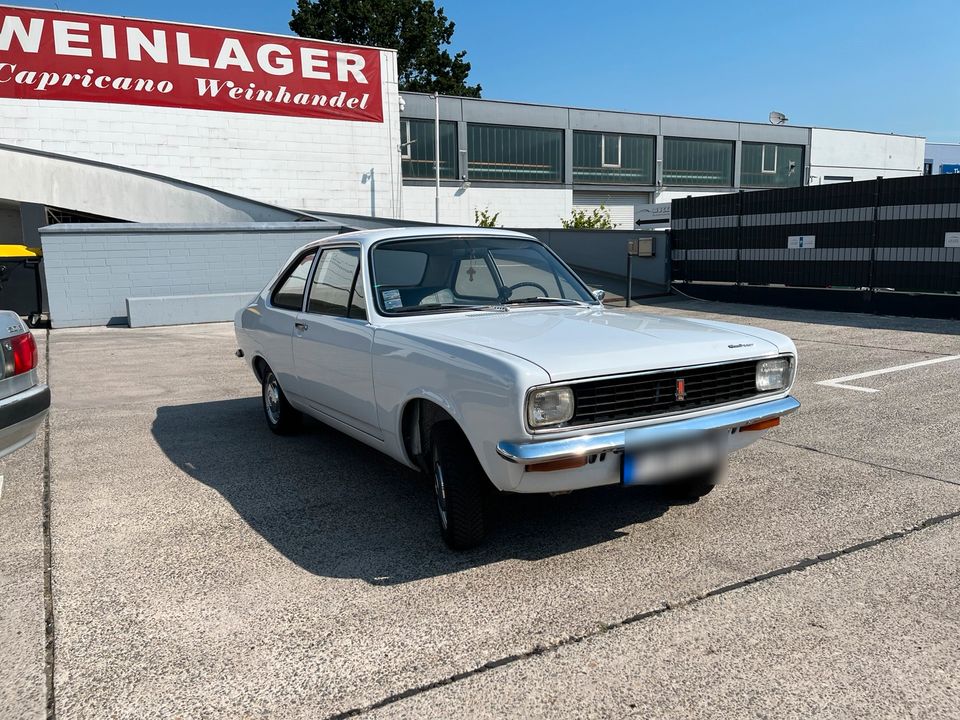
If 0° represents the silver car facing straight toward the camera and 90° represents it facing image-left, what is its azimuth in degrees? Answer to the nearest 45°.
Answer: approximately 135°

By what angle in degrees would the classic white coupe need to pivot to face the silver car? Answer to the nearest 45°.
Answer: approximately 135° to its right

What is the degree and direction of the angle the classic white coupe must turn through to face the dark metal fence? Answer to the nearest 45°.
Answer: approximately 90° to its left

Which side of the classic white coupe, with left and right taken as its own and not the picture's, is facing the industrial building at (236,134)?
back

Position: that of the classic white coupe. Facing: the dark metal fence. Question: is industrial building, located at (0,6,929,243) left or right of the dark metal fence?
left

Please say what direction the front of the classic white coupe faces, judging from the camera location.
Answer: facing the viewer and to the right of the viewer

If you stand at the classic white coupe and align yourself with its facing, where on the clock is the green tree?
The green tree is roughly at 7 o'clock from the classic white coupe.
